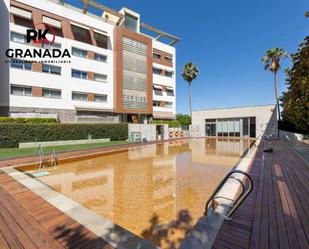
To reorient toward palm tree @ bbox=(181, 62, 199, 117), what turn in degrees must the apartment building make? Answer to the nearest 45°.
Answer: approximately 45° to its left

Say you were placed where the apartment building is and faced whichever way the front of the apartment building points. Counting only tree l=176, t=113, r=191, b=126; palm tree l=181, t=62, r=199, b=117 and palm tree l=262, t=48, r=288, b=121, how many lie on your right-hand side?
0

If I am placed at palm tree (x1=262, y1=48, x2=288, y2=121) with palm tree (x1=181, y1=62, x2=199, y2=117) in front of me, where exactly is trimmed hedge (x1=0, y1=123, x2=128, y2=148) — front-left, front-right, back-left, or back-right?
front-left

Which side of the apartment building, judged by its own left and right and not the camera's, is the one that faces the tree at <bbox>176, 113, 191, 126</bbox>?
left

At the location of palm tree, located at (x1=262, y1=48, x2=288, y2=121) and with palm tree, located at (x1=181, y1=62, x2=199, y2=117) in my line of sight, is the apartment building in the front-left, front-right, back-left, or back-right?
front-left

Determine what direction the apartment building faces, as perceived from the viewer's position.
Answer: facing the viewer and to the right of the viewer

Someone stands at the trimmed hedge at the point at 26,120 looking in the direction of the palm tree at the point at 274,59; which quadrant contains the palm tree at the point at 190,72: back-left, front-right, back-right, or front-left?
front-left

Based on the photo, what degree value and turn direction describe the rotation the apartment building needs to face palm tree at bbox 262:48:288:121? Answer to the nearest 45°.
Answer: approximately 45° to its left
